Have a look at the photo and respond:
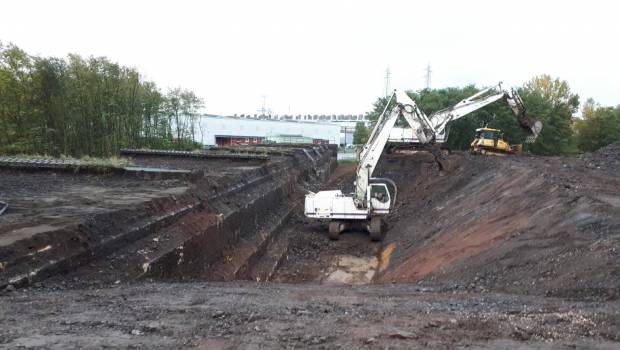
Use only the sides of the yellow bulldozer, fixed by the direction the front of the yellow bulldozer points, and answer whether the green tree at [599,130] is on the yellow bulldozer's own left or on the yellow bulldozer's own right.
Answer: on the yellow bulldozer's own left

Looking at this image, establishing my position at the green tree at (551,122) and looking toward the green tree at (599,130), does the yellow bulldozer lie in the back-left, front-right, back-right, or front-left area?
back-right

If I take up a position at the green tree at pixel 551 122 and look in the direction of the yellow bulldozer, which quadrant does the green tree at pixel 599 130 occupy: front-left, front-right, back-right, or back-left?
back-left

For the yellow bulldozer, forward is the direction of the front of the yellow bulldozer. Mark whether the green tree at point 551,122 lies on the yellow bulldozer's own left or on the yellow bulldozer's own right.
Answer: on the yellow bulldozer's own left

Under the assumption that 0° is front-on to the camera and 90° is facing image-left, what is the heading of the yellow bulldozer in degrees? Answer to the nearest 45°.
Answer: approximately 270°
